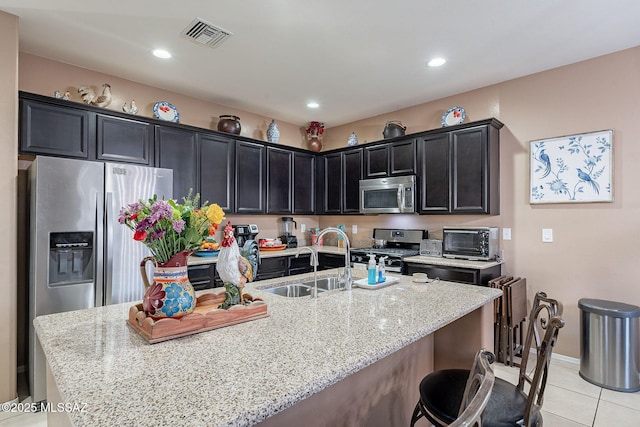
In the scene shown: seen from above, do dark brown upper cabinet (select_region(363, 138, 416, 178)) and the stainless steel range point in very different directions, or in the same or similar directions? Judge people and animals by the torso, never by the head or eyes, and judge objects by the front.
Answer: same or similar directions

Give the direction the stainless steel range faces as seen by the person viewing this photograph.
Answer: facing the viewer and to the left of the viewer

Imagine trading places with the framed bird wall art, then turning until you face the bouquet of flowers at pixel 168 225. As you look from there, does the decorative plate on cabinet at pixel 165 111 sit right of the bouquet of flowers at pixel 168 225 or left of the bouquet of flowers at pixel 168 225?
right

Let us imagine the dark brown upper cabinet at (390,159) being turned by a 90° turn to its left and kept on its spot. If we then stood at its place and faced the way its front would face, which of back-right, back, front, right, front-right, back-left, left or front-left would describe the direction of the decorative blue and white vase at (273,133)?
back-right

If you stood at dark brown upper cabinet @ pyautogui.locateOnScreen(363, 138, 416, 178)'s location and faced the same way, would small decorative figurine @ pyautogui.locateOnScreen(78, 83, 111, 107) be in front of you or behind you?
in front
